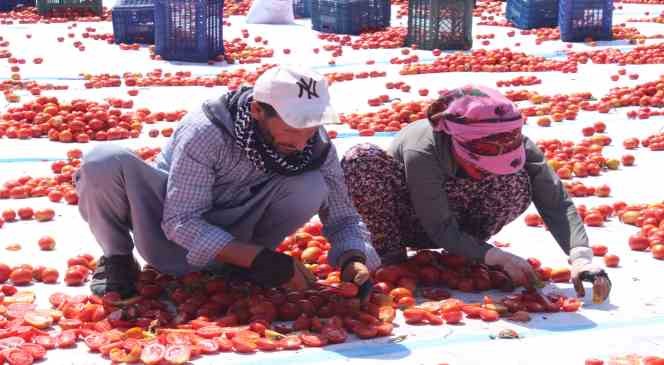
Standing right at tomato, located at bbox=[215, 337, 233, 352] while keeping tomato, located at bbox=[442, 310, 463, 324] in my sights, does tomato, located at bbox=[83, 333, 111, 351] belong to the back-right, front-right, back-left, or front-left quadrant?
back-left

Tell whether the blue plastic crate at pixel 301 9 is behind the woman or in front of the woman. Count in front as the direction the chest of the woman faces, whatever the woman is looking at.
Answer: behind

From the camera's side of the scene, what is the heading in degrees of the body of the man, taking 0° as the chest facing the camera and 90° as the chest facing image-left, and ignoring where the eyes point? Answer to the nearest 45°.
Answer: approximately 315°

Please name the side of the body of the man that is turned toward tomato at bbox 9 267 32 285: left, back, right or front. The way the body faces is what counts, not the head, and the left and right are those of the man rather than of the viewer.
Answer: back

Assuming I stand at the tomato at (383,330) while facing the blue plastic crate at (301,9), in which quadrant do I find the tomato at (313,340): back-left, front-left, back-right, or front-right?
back-left

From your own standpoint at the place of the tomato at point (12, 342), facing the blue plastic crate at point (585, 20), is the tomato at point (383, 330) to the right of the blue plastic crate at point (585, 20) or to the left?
right

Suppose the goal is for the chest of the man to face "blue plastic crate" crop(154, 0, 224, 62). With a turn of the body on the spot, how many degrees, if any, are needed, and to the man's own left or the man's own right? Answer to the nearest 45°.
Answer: approximately 135° to the man's own left

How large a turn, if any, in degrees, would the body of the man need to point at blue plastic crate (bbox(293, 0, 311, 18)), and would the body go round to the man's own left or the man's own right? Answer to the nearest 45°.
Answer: approximately 135° to the man's own left
